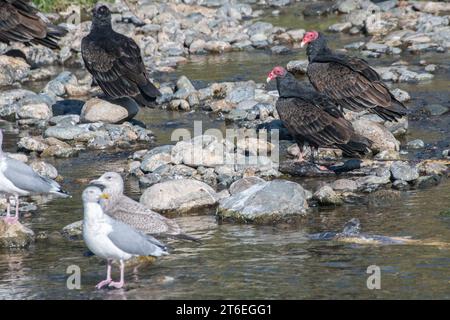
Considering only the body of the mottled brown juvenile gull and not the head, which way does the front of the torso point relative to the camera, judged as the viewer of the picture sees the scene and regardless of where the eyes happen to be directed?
to the viewer's left

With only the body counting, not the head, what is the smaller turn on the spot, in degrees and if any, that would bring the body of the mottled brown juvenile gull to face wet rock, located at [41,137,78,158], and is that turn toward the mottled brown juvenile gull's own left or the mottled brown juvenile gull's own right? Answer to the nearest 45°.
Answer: approximately 90° to the mottled brown juvenile gull's own right

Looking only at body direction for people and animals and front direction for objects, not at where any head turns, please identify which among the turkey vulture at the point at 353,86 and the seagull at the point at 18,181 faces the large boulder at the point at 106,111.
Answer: the turkey vulture

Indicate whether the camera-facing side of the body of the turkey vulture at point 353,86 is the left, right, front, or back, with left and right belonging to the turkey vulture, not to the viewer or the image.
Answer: left

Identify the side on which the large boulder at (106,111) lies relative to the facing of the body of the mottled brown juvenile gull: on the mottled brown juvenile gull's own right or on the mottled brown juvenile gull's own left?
on the mottled brown juvenile gull's own right

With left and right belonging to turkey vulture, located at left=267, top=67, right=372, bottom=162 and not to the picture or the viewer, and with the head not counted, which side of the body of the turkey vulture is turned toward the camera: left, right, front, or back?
left

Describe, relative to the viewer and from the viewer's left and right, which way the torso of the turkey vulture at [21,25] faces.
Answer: facing to the left of the viewer

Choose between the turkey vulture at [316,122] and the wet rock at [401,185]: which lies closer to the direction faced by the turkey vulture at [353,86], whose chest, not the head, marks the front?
the turkey vulture

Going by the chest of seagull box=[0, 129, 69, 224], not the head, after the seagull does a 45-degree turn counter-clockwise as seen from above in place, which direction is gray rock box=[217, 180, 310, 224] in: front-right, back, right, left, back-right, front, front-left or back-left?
back-left

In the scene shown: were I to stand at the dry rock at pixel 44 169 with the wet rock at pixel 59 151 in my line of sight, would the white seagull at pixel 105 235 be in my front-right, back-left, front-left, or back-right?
back-right

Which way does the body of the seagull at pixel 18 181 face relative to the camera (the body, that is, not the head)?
to the viewer's left
